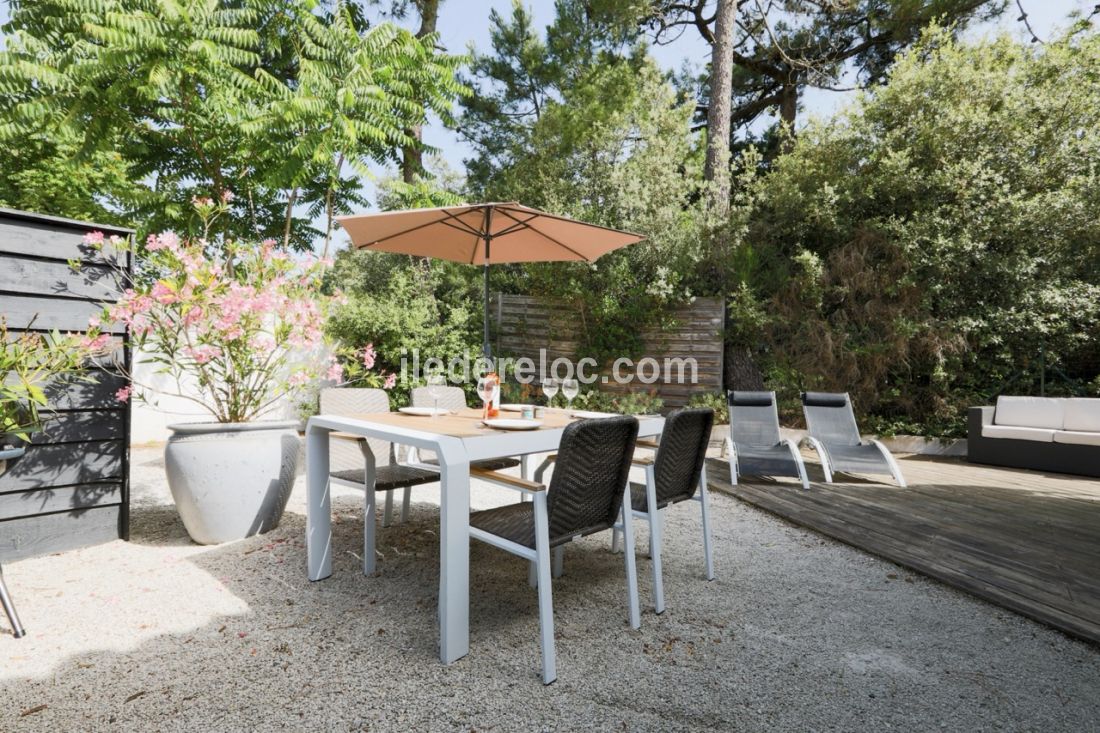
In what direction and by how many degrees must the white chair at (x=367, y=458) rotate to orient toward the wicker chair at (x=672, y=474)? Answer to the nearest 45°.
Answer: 0° — it already faces it

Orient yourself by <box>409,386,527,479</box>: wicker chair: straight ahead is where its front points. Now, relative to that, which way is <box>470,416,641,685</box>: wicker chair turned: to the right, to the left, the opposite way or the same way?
the opposite way

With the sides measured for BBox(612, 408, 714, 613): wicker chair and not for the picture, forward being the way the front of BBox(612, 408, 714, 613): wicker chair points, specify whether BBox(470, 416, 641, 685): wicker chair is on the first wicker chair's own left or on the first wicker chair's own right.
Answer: on the first wicker chair's own left

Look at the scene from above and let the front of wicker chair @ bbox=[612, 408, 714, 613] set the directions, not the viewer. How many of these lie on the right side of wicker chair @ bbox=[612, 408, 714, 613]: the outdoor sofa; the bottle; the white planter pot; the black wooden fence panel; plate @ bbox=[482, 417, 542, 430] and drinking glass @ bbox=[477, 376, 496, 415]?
1

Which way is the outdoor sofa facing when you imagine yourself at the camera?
facing the viewer and to the left of the viewer

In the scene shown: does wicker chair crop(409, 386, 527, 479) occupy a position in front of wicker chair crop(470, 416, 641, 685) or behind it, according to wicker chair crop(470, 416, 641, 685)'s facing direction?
in front

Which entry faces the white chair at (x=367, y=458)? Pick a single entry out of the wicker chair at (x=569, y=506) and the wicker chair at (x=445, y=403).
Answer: the wicker chair at (x=569, y=506)

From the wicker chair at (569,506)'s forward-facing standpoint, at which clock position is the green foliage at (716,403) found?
The green foliage is roughly at 2 o'clock from the wicker chair.

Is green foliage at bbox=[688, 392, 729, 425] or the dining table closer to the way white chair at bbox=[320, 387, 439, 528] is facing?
the dining table

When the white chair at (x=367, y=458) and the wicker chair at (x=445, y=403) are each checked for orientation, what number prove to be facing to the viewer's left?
0

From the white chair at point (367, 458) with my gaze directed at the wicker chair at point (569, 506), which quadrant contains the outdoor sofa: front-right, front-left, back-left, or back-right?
front-left

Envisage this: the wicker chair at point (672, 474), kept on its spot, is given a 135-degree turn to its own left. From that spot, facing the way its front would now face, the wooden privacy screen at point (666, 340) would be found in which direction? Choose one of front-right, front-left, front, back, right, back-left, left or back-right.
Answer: back

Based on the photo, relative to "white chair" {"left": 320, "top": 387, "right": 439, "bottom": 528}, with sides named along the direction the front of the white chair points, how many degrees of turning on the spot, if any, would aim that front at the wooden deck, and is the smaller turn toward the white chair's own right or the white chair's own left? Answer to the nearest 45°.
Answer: approximately 45° to the white chair's own left

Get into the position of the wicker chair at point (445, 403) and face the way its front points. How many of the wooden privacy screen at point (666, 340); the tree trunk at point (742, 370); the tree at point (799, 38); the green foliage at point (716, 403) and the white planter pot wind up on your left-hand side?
4

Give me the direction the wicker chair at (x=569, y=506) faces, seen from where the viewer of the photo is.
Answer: facing away from the viewer and to the left of the viewer

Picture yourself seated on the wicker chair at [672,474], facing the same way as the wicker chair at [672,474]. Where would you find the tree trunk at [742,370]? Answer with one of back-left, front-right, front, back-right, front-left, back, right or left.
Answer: front-right

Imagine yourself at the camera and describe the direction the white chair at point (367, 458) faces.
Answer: facing the viewer and to the right of the viewer
